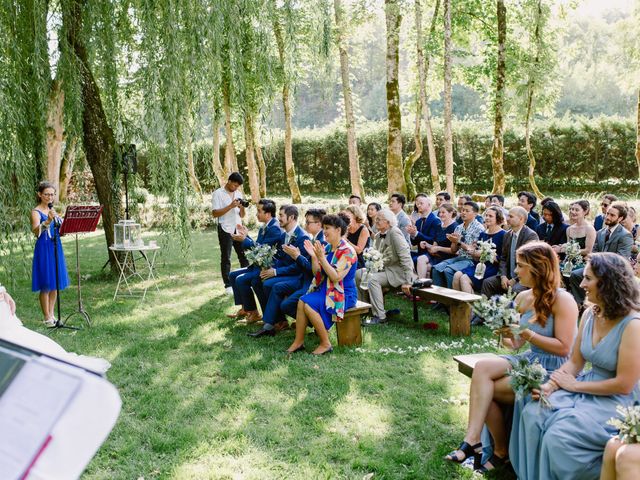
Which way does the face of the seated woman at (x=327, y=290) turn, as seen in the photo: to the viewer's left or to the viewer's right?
to the viewer's left

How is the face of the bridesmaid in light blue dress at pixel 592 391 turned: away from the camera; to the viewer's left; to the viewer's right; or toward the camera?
to the viewer's left

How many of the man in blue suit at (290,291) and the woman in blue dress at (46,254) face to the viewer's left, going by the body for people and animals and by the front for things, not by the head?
1

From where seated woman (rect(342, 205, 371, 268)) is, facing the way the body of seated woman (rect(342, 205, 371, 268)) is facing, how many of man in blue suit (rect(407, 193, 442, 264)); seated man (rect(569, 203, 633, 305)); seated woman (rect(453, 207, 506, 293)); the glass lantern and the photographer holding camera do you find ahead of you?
2

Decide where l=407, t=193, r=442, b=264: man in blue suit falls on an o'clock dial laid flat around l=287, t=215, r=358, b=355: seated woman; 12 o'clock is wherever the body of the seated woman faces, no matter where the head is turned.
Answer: The man in blue suit is roughly at 4 o'clock from the seated woman.

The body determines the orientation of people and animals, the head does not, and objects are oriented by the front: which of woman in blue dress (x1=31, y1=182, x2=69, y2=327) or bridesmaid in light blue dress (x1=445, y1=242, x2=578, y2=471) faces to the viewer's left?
the bridesmaid in light blue dress

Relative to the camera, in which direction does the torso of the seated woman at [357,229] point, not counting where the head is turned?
to the viewer's left

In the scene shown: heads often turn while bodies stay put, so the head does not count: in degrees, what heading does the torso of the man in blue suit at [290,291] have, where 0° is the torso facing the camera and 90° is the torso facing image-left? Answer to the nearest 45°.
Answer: approximately 90°

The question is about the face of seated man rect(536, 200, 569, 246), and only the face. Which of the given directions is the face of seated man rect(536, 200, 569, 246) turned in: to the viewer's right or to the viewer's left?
to the viewer's left

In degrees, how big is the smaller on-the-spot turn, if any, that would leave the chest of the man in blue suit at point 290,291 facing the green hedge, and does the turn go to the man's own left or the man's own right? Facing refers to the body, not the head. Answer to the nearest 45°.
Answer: approximately 135° to the man's own right
